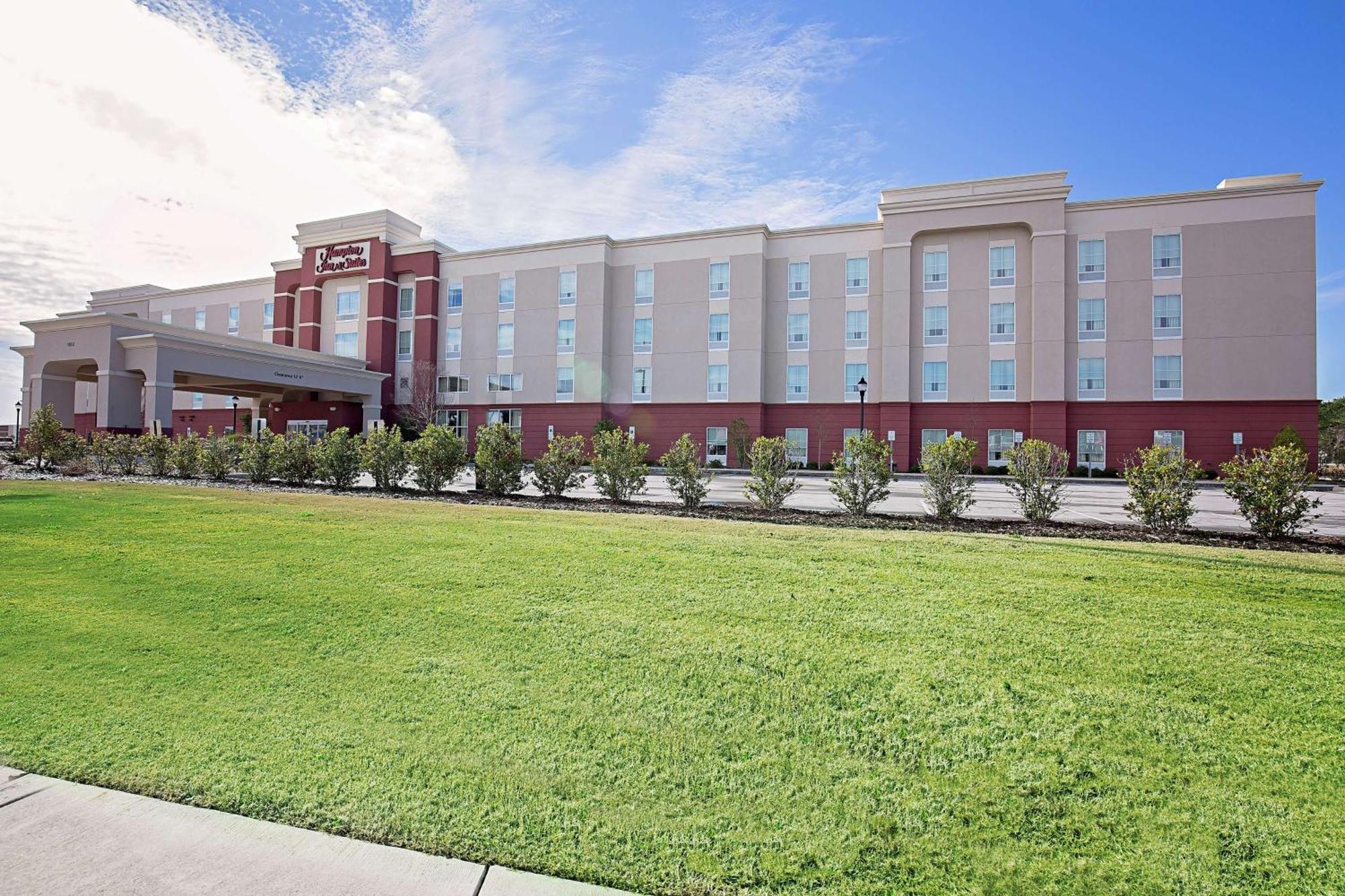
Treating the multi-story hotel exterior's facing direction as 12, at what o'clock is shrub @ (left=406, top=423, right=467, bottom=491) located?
The shrub is roughly at 12 o'clock from the multi-story hotel exterior.

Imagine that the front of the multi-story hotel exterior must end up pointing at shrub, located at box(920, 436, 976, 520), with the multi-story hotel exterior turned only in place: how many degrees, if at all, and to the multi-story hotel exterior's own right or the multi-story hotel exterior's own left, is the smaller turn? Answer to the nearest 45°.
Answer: approximately 45° to the multi-story hotel exterior's own left

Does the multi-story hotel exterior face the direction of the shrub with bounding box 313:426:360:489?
yes

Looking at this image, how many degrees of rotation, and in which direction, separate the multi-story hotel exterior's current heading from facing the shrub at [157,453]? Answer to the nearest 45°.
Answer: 0° — it already faces it

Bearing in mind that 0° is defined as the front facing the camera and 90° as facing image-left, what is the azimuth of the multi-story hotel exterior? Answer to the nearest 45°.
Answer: approximately 45°

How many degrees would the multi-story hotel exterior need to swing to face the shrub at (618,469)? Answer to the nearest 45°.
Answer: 0° — it already faces it

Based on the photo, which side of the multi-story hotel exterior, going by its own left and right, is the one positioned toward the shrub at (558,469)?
front
